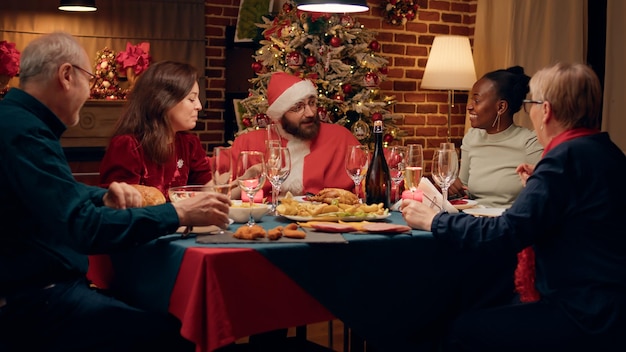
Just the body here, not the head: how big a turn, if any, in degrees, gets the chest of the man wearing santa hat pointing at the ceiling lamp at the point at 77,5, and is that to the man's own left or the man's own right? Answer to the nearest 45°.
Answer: approximately 135° to the man's own right

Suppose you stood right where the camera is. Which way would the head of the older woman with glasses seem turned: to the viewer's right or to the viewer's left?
to the viewer's left

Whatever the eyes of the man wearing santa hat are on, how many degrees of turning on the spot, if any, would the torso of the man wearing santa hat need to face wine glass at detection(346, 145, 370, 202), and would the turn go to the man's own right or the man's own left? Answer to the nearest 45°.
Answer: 0° — they already face it

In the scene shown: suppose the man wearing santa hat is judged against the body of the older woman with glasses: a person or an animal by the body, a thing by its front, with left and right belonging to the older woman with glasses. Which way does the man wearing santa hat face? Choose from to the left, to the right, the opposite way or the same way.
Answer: to the left

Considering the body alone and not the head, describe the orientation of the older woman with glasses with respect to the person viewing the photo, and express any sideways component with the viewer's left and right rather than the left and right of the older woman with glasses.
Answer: facing to the left of the viewer

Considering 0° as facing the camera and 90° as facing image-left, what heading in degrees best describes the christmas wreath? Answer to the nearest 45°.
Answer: approximately 0°

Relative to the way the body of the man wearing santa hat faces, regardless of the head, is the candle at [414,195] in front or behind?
in front

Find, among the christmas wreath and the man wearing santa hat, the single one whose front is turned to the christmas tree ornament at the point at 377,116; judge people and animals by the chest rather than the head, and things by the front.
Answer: the christmas wreath

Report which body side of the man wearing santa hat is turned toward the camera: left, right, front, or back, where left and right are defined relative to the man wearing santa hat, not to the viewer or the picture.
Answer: front

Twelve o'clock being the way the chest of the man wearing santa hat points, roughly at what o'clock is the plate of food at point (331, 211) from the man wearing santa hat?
The plate of food is roughly at 12 o'clock from the man wearing santa hat.

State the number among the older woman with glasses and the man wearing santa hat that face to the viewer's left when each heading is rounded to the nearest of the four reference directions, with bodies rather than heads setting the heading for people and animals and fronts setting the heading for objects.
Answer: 1

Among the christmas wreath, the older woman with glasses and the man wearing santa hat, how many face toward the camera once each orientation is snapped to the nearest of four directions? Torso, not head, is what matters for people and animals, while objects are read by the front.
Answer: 2

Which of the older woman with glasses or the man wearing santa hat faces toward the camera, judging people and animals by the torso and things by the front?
the man wearing santa hat

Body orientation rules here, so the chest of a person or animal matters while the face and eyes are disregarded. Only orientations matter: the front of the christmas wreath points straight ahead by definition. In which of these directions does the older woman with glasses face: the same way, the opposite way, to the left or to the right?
to the right

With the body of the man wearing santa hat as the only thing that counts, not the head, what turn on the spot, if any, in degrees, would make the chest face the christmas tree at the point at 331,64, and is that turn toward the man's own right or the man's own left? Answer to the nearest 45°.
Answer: approximately 180°

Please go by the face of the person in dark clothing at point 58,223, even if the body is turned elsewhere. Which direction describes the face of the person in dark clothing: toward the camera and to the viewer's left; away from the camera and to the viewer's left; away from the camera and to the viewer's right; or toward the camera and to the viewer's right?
away from the camera and to the viewer's right

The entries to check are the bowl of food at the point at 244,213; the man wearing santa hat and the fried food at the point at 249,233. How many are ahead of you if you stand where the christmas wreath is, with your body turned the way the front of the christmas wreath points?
3

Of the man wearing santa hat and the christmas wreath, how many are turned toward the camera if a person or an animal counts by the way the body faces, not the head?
2
